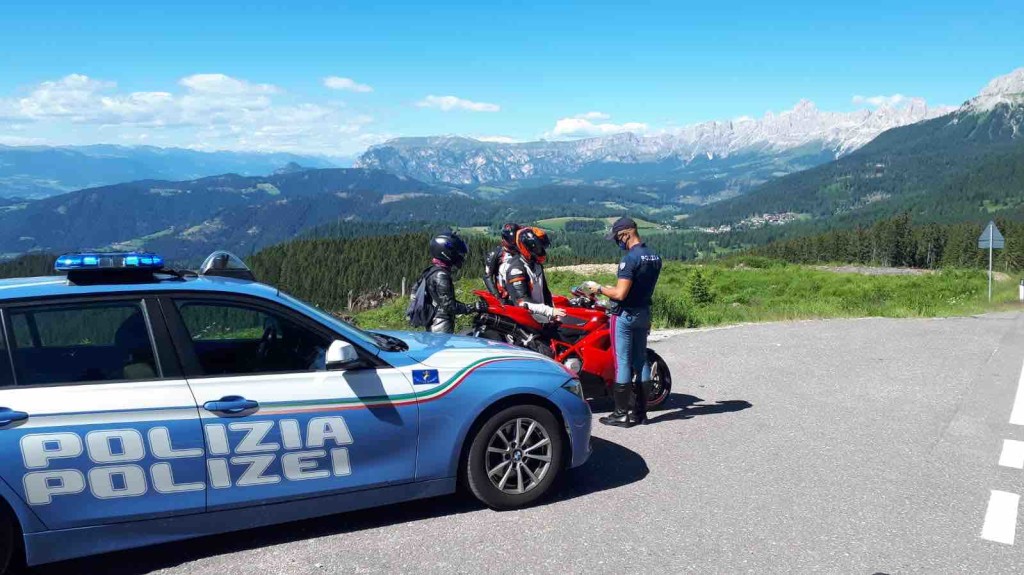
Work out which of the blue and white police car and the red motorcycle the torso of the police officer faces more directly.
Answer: the red motorcycle

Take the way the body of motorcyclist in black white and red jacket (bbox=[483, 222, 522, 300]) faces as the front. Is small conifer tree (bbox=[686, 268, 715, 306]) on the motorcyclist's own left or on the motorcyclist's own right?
on the motorcyclist's own left

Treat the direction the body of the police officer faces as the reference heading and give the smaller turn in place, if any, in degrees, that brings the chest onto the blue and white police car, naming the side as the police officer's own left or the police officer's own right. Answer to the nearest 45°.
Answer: approximately 90° to the police officer's own left

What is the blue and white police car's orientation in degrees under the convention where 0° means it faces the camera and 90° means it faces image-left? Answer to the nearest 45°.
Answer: approximately 270°

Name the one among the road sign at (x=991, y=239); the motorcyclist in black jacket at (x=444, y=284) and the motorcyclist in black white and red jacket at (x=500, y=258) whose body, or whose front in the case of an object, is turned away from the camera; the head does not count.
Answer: the road sign

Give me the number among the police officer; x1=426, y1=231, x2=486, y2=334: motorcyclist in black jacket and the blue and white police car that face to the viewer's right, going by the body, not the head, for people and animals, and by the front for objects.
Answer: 2

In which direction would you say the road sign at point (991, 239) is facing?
away from the camera

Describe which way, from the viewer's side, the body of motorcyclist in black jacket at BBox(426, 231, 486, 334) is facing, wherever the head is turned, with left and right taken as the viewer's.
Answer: facing to the right of the viewer

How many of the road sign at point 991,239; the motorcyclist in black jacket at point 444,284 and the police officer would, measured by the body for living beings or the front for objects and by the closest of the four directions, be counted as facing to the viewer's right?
1

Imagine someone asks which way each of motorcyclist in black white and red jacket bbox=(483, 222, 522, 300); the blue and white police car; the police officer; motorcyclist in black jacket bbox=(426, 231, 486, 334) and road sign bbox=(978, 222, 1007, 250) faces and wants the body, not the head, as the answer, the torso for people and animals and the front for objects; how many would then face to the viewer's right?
3

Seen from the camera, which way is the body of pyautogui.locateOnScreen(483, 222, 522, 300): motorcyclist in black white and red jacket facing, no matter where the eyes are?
to the viewer's right
